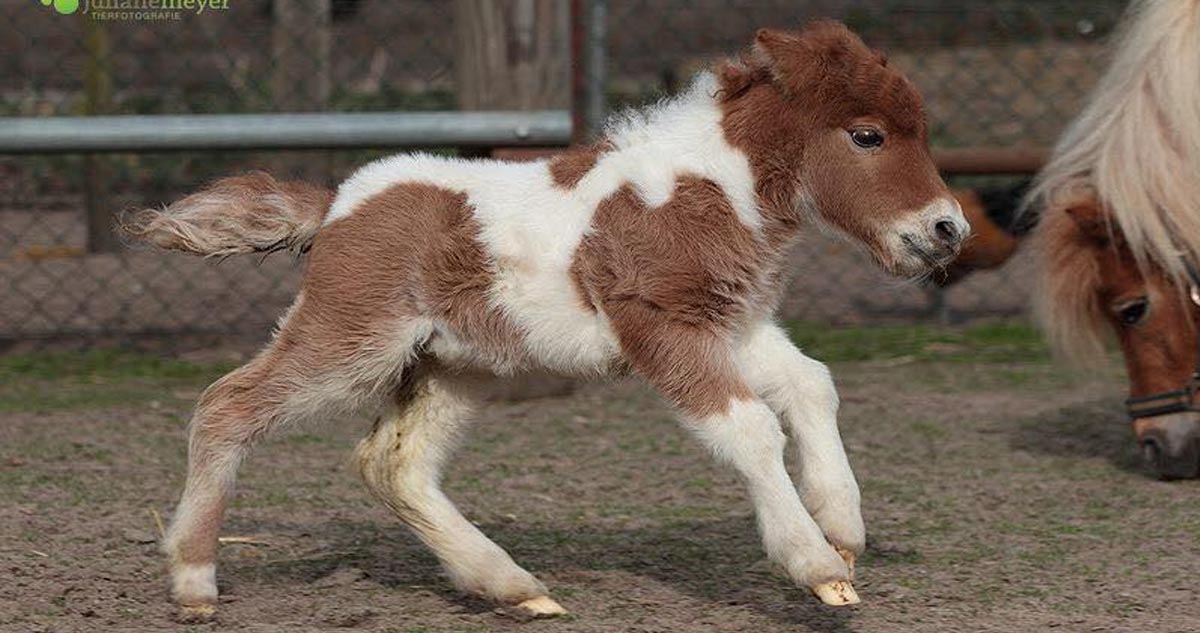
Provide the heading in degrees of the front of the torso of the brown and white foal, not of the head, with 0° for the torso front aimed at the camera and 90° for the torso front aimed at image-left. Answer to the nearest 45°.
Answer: approximately 270°

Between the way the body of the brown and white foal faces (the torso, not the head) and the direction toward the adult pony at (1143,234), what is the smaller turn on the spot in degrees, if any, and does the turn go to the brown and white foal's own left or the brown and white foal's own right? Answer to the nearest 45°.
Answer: approximately 45° to the brown and white foal's own left

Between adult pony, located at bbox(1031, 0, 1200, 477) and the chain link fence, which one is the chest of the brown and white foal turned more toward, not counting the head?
the adult pony

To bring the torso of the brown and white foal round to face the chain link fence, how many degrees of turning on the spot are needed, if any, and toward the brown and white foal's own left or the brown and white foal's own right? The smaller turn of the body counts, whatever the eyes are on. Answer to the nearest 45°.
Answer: approximately 90° to the brown and white foal's own left
